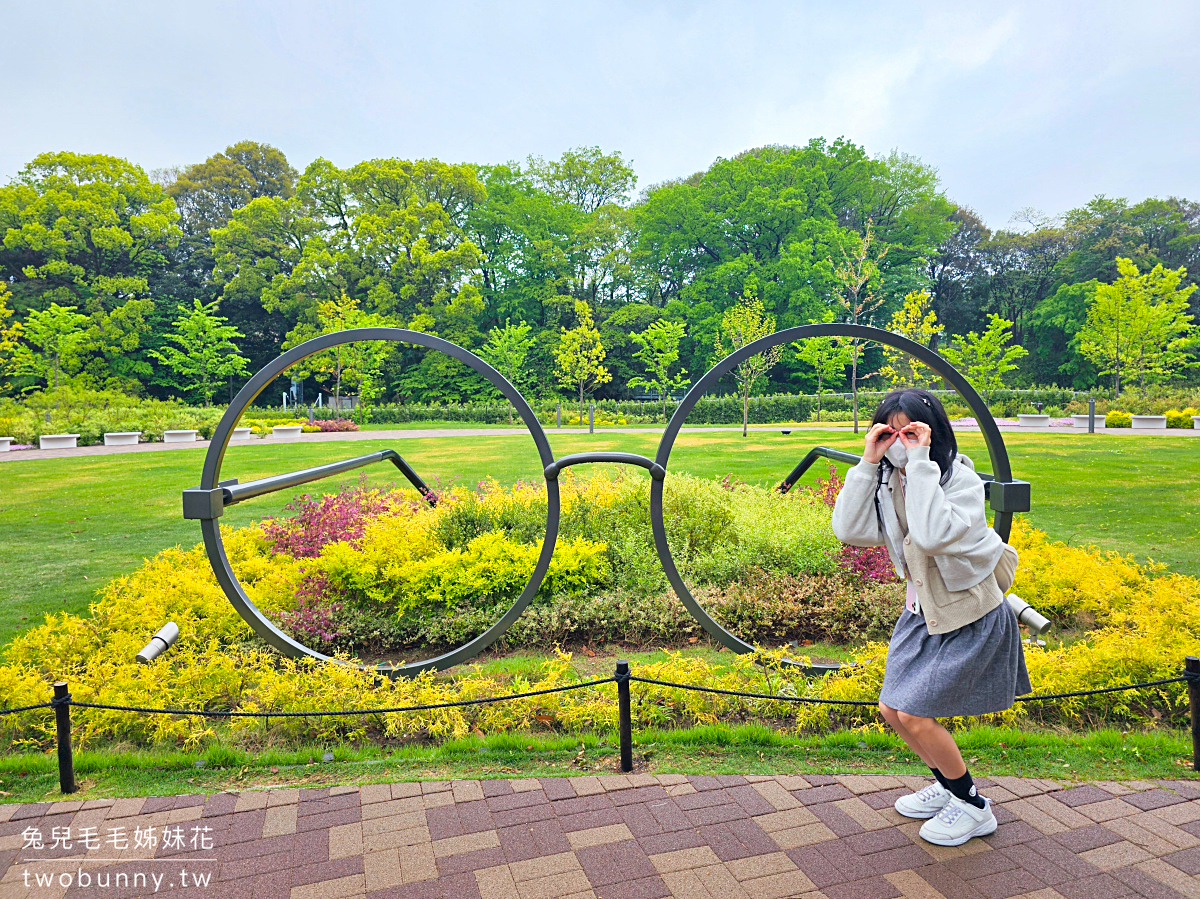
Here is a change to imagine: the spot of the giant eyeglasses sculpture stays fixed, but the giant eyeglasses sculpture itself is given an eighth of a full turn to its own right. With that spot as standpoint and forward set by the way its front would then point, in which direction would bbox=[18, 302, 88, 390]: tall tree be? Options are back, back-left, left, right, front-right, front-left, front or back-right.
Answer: right

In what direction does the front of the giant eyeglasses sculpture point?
toward the camera

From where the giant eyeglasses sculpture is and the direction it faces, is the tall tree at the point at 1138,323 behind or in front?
behind

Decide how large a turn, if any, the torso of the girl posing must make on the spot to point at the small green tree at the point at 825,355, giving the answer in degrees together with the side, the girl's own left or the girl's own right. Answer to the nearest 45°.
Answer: approximately 135° to the girl's own right

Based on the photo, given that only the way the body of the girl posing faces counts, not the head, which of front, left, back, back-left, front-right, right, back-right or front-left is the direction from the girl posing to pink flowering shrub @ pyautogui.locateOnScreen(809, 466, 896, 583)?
back-right

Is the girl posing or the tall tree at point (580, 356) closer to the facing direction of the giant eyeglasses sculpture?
the girl posing

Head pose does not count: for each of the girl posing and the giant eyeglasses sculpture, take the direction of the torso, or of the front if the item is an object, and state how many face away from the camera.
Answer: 0

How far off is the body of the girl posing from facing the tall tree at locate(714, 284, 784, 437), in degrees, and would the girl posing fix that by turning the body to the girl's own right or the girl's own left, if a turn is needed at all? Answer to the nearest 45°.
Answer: approximately 135° to the girl's own right

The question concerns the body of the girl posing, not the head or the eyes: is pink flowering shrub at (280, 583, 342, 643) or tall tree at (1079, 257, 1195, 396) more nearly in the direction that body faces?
the pink flowering shrub

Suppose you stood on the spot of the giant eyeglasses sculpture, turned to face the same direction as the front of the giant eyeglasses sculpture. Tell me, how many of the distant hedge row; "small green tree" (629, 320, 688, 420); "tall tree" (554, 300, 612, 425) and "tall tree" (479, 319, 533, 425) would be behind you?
4

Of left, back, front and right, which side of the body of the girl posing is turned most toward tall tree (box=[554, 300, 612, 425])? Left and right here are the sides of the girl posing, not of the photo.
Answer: right

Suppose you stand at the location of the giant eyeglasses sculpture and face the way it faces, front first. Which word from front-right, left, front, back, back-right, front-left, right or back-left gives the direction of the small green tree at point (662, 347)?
back

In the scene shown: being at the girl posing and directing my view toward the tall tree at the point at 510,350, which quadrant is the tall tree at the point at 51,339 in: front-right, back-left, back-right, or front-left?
front-left

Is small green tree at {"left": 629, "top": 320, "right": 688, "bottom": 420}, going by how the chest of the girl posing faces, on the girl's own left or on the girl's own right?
on the girl's own right

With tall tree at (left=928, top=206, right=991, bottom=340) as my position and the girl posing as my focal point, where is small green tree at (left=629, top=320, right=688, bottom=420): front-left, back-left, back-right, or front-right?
front-right

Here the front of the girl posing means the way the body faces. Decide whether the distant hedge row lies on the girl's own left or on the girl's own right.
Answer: on the girl's own right

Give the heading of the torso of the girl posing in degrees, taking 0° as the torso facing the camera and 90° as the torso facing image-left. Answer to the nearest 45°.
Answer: approximately 45°
